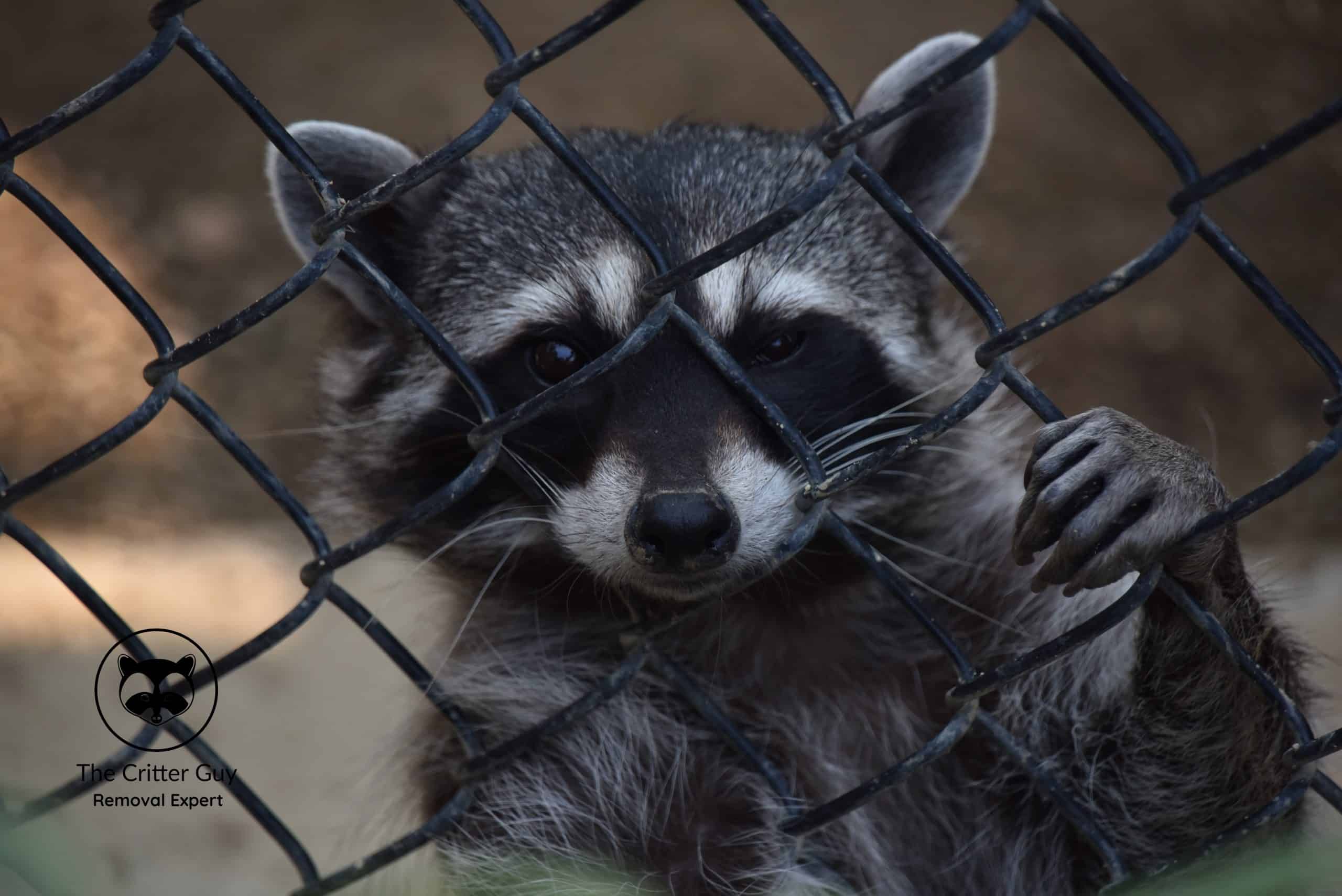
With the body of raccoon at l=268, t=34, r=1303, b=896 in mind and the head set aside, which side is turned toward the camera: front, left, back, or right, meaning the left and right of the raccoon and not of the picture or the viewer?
front

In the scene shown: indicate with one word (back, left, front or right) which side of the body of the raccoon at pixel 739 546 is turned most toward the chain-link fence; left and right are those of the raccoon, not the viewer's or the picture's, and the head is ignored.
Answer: front
